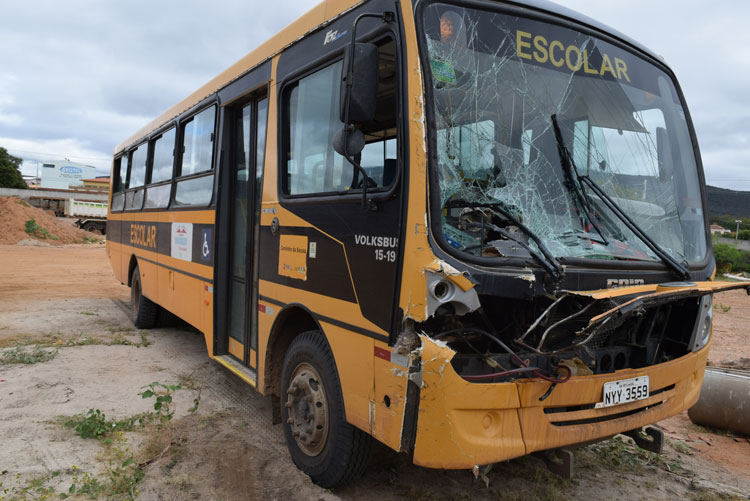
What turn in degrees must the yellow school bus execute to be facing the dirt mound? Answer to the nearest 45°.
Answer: approximately 180°

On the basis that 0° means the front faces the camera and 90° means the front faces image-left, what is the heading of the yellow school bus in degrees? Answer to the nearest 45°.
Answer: approximately 315°

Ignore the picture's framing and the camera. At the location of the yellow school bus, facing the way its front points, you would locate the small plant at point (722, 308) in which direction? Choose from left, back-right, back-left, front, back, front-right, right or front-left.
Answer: left

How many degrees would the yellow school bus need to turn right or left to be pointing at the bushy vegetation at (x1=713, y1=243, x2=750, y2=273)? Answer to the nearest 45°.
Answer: approximately 90° to its left

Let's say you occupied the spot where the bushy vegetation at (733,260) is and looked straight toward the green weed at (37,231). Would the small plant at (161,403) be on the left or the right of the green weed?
left

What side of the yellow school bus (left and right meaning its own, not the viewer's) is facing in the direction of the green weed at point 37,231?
back
